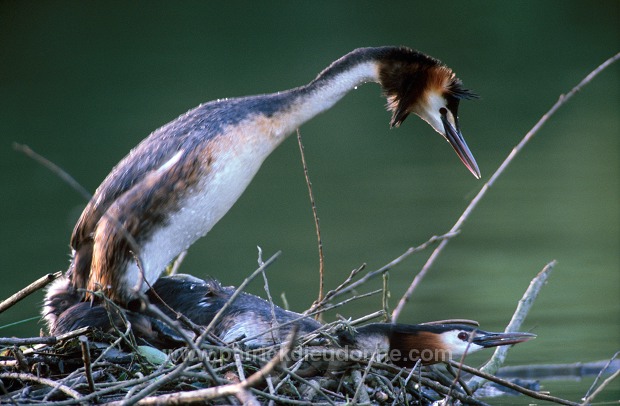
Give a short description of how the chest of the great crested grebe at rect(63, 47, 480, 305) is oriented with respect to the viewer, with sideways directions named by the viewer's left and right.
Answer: facing to the right of the viewer

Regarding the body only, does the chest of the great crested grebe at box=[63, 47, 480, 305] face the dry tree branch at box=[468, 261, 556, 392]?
yes

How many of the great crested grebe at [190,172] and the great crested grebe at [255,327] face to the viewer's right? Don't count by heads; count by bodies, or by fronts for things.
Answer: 2

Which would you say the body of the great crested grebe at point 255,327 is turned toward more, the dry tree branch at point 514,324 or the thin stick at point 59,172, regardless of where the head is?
the dry tree branch

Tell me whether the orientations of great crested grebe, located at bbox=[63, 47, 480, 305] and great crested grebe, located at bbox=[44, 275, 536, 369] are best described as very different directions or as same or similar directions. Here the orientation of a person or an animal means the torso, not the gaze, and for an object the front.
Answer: same or similar directions

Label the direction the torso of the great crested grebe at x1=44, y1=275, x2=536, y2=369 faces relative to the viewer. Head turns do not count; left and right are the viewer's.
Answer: facing to the right of the viewer
